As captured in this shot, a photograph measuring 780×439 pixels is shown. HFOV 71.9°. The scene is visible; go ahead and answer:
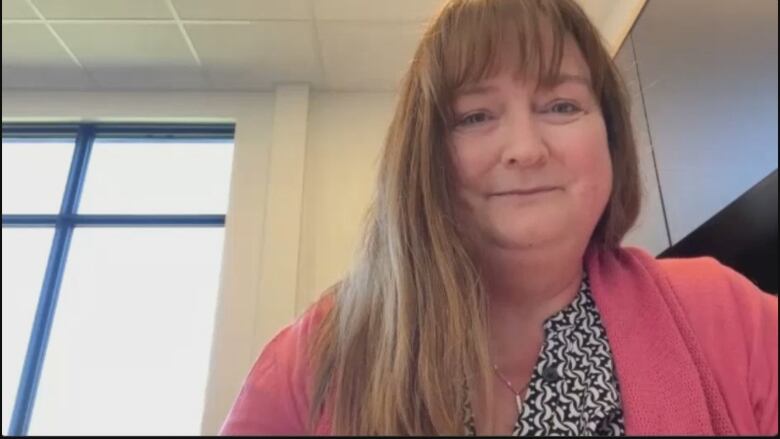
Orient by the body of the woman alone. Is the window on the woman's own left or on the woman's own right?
on the woman's own right

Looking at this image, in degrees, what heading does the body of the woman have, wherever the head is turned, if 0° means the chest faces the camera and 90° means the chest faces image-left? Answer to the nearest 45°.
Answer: approximately 0°

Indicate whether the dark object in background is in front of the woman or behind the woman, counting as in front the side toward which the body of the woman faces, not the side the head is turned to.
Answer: behind
